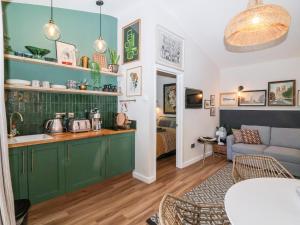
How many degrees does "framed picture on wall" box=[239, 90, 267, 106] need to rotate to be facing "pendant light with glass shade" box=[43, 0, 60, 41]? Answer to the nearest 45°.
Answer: approximately 45° to its right

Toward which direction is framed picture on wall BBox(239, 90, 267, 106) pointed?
toward the camera

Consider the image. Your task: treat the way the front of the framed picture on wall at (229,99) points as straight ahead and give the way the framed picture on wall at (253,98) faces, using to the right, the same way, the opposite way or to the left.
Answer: the same way

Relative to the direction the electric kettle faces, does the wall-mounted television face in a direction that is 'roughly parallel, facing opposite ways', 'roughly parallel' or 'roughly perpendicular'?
roughly perpendicular

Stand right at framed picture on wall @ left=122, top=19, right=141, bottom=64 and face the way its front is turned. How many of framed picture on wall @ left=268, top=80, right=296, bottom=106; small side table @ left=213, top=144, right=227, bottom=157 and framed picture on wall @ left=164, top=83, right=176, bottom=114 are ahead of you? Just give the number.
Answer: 0

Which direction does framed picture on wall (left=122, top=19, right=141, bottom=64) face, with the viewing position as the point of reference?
facing the viewer and to the left of the viewer

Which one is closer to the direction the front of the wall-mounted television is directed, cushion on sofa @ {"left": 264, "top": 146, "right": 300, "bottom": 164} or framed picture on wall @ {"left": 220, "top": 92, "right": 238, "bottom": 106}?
the cushion on sofa

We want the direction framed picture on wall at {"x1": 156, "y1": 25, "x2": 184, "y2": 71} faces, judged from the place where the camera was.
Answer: facing the viewer and to the right of the viewer

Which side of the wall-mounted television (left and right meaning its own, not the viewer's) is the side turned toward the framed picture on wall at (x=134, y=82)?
right

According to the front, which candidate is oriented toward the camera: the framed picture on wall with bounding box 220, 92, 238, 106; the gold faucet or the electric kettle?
the framed picture on wall

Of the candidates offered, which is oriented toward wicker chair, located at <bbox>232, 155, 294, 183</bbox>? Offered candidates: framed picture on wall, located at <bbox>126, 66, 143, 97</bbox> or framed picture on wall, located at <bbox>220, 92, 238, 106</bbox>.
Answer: framed picture on wall, located at <bbox>220, 92, 238, 106</bbox>

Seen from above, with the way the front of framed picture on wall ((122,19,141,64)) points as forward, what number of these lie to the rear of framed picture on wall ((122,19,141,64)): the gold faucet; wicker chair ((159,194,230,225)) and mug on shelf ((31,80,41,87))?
0

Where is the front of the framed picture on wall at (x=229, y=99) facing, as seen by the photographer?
facing the viewer

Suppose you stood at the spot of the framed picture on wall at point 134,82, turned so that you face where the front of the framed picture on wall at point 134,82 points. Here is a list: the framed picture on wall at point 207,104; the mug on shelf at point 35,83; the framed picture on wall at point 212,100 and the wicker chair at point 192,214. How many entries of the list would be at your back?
2

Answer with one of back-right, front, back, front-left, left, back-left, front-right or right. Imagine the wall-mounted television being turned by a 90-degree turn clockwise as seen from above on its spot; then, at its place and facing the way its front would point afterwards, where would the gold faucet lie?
front
